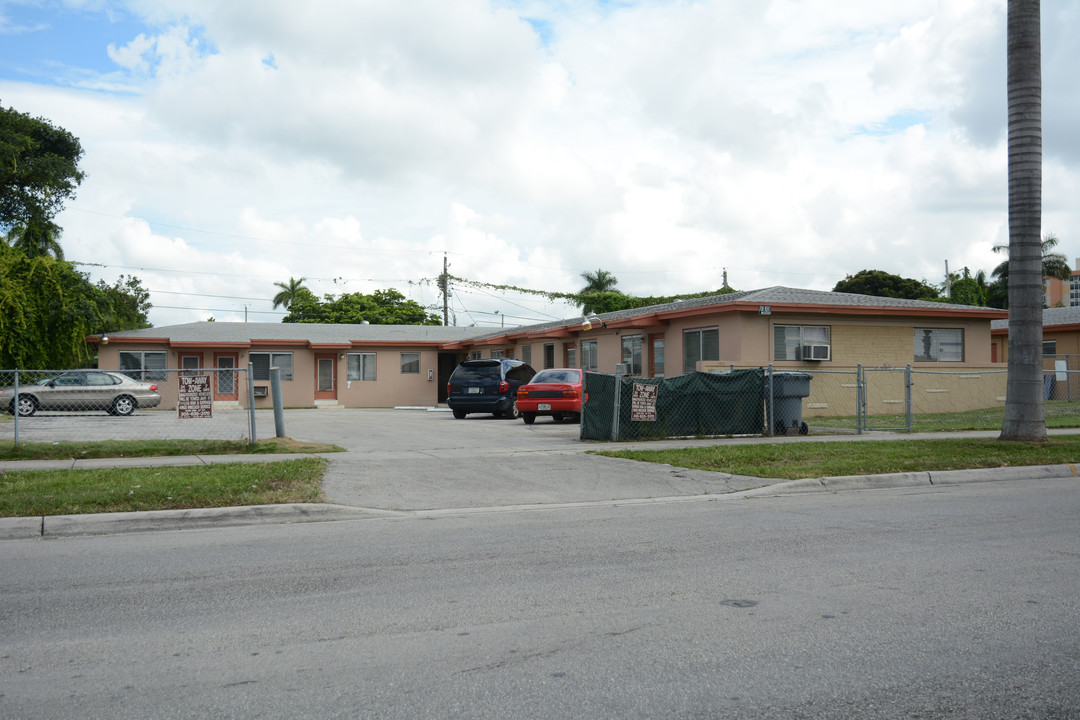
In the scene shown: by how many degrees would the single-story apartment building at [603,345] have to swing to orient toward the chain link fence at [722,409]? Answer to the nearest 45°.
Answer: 0° — it already faces it

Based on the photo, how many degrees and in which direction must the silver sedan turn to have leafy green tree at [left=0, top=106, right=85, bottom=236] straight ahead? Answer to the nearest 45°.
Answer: approximately 90° to its right

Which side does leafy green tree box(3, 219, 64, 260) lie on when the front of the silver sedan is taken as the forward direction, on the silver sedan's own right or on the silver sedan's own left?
on the silver sedan's own right

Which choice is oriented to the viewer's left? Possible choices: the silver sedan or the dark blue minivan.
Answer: the silver sedan

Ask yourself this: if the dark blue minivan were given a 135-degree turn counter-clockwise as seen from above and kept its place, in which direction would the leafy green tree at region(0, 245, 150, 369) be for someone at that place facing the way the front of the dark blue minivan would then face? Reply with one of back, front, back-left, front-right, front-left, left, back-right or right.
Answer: front

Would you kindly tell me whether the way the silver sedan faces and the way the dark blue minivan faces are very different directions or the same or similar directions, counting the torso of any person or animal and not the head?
very different directions

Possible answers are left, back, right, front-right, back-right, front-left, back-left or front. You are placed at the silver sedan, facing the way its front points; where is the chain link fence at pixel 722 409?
back-left

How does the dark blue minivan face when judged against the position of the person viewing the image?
facing away from the viewer and to the right of the viewer

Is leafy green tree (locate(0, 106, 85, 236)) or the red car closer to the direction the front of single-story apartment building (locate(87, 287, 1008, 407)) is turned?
the red car

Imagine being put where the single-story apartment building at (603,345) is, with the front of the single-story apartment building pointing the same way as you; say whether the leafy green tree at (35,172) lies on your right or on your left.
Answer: on your right

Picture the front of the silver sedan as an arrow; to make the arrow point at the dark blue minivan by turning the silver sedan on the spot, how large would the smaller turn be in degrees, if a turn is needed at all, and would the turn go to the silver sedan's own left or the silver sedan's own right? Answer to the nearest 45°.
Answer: approximately 180°

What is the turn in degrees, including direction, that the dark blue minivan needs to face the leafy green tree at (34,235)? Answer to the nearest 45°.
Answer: approximately 90° to its left

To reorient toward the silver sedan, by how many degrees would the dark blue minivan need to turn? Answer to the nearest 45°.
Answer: approximately 135° to its left

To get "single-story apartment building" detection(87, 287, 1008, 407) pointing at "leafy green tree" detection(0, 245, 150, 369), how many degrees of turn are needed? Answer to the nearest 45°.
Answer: approximately 90° to its right

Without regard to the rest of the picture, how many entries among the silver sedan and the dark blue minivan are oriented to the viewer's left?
1

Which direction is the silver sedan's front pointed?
to the viewer's left
